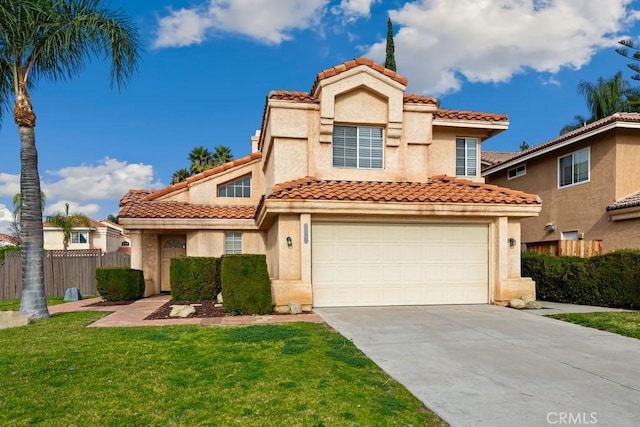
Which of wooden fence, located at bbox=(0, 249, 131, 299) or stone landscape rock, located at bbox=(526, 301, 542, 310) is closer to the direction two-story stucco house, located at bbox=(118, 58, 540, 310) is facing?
the stone landscape rock

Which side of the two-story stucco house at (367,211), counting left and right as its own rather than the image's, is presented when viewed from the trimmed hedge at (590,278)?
left

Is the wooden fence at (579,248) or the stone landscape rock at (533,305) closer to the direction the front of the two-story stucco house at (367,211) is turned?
the stone landscape rock

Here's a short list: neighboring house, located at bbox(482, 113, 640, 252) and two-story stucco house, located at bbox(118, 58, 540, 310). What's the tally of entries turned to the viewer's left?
0

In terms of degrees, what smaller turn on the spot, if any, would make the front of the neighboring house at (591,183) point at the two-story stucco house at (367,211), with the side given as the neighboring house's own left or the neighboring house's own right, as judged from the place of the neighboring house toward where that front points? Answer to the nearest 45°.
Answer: approximately 90° to the neighboring house's own right

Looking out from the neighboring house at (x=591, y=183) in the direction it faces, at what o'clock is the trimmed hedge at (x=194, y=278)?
The trimmed hedge is roughly at 3 o'clock from the neighboring house.

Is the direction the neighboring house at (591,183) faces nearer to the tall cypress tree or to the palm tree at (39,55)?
the palm tree

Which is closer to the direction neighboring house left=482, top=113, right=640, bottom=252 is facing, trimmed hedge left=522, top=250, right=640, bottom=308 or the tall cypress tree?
the trimmed hedge
